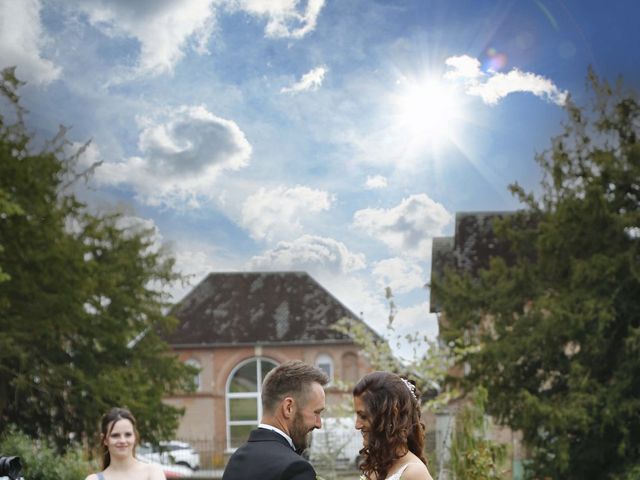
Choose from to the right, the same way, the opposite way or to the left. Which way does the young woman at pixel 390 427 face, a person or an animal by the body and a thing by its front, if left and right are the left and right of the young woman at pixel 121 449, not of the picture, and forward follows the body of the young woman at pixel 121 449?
to the right

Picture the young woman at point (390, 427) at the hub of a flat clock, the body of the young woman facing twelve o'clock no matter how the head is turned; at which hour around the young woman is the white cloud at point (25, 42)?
The white cloud is roughly at 2 o'clock from the young woman.

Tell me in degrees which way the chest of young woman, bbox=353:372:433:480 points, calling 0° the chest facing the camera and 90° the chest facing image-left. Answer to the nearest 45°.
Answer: approximately 90°

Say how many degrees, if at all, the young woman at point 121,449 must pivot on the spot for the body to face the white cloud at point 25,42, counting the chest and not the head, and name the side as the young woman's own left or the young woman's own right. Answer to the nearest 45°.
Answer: approximately 180°

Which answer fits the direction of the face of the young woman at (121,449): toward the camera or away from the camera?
toward the camera

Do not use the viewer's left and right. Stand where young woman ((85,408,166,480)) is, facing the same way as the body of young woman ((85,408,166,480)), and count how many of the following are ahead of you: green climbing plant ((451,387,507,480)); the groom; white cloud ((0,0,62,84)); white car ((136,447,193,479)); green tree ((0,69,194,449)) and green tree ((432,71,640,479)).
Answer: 1

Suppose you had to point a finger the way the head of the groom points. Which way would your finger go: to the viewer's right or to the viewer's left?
to the viewer's right

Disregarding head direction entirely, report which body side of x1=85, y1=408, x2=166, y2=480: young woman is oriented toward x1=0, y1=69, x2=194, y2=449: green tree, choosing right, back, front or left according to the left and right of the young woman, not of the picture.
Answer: back

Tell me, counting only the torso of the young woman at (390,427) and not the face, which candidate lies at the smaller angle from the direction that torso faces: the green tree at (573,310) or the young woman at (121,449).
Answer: the young woman

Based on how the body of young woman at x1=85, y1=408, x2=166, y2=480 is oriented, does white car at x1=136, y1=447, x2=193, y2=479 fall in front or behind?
behind

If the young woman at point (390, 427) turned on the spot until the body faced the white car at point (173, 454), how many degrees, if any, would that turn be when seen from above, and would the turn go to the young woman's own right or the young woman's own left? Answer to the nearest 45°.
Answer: approximately 90° to the young woman's own right

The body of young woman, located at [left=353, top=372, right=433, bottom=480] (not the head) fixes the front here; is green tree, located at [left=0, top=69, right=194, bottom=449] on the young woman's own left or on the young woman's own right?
on the young woman's own right

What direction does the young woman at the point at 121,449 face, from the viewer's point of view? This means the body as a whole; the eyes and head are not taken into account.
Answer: toward the camera

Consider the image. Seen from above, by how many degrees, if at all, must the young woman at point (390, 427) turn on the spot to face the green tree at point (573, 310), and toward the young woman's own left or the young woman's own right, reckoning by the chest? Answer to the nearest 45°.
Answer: approximately 90° to the young woman's own right

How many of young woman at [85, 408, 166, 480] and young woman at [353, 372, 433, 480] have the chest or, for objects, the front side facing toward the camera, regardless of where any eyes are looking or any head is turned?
1

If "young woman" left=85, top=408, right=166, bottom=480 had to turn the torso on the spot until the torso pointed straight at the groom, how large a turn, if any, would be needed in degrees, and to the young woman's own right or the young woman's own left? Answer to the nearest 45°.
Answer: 0° — they already face them

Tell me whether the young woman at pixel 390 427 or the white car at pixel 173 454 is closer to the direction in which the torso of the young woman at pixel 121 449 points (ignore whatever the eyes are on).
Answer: the young woman

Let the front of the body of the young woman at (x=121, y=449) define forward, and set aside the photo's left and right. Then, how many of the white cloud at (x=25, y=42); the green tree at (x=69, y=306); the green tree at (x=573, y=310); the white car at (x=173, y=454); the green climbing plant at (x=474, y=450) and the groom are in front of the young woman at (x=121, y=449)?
1

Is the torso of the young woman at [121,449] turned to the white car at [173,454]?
no
